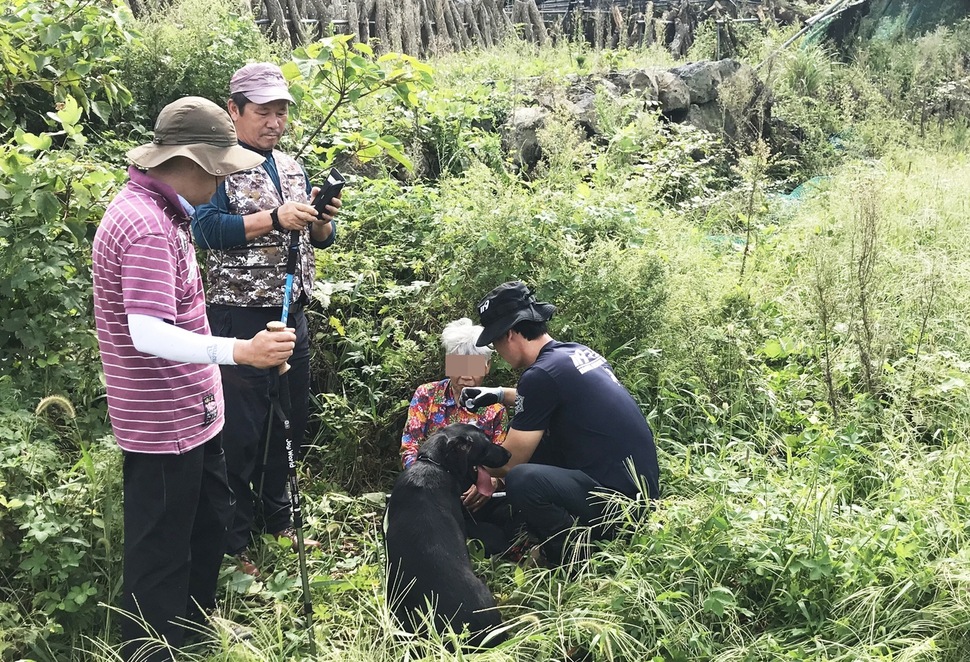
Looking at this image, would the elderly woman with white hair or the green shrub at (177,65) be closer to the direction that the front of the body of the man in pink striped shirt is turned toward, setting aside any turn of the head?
the elderly woman with white hair

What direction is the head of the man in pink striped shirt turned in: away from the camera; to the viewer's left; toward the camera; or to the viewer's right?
to the viewer's right

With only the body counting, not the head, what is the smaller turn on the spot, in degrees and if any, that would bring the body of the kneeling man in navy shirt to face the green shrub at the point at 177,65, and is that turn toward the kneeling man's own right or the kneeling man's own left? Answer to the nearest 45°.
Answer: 0° — they already face it

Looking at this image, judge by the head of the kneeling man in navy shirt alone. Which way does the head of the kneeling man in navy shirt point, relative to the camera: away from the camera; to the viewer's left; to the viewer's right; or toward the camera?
to the viewer's left

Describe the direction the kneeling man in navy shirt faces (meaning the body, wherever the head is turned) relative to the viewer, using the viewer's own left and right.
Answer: facing away from the viewer and to the left of the viewer

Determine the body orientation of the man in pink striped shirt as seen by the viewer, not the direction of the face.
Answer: to the viewer's right

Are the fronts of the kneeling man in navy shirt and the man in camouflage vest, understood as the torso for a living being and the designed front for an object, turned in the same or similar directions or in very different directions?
very different directions

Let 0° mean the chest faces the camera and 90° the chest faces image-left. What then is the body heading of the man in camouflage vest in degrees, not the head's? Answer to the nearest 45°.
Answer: approximately 315°

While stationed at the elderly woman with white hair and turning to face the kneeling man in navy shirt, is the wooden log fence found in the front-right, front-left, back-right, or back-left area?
back-left

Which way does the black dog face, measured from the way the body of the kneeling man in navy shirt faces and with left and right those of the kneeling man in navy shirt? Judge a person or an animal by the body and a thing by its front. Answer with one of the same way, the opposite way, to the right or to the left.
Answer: to the right

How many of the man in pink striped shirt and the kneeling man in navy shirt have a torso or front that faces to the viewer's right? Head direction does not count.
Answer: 1

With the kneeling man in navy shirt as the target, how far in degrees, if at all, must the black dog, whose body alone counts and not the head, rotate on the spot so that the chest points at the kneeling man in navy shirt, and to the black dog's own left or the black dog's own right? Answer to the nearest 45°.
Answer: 0° — it already faces them
